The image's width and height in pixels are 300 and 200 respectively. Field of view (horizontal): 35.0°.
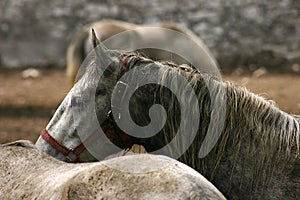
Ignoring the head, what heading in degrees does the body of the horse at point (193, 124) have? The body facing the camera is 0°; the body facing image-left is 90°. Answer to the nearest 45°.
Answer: approximately 90°

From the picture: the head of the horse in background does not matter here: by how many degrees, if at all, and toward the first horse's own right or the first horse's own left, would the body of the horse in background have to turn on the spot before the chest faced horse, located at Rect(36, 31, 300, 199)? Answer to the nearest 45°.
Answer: approximately 90° to the first horse's own right

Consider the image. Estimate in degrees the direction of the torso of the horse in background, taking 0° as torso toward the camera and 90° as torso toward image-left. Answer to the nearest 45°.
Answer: approximately 270°

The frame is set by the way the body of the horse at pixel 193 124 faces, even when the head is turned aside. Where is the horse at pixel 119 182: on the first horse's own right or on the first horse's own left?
on the first horse's own left

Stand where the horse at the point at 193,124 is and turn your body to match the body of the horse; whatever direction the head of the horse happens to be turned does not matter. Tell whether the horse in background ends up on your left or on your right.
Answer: on your right

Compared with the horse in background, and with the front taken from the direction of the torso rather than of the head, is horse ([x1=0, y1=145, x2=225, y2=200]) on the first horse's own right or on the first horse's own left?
on the first horse's own right

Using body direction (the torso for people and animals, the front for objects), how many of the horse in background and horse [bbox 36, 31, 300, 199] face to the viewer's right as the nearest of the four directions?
1

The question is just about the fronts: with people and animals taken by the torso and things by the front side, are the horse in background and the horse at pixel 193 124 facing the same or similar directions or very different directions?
very different directions
